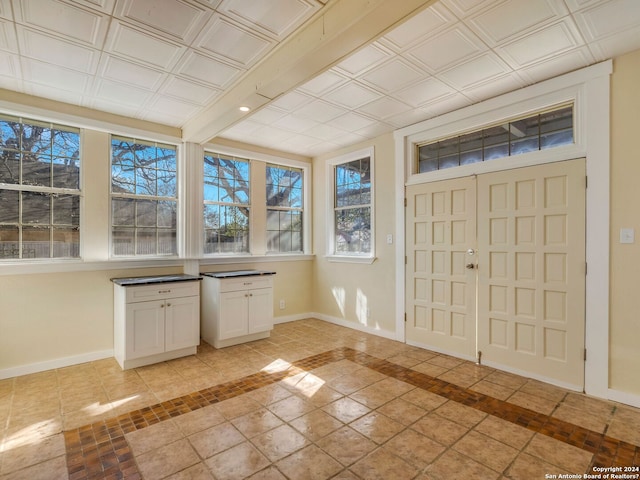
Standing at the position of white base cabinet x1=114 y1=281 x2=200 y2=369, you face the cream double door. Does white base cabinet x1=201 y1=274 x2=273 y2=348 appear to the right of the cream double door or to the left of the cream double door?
left

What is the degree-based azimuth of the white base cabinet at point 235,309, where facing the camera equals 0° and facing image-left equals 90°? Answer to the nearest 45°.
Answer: approximately 315°

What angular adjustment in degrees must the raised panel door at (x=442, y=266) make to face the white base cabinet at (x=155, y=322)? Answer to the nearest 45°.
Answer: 0° — it already faces it

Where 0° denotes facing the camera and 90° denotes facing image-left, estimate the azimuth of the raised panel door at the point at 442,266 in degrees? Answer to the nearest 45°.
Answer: approximately 45°

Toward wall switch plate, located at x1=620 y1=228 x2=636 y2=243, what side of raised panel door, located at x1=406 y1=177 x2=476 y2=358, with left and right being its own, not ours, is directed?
left

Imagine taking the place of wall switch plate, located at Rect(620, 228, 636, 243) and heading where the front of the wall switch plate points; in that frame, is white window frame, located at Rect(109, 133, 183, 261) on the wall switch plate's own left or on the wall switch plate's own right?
on the wall switch plate's own right

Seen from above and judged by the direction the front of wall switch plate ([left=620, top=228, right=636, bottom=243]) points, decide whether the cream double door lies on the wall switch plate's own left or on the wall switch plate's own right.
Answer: on the wall switch plate's own right

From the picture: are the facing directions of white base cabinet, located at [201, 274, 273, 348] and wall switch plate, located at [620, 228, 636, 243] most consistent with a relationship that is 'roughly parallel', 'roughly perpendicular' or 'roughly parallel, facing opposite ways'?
roughly perpendicular

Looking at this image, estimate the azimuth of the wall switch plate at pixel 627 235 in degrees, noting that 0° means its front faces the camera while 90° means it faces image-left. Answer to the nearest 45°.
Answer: approximately 0°
